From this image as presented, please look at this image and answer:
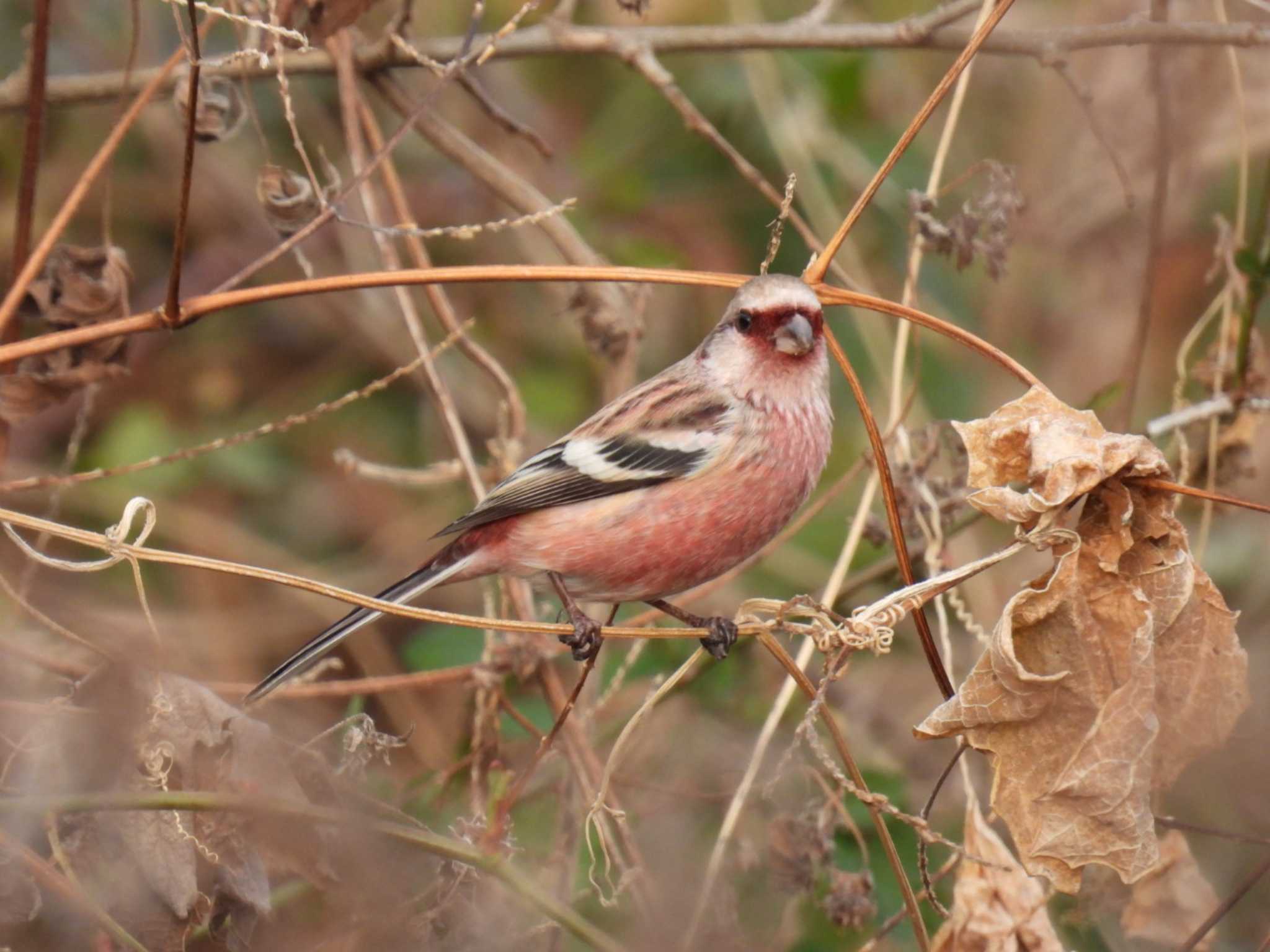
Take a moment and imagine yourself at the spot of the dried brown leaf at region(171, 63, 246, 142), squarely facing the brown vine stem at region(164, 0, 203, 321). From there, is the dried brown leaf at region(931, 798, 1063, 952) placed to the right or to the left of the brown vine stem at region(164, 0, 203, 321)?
left

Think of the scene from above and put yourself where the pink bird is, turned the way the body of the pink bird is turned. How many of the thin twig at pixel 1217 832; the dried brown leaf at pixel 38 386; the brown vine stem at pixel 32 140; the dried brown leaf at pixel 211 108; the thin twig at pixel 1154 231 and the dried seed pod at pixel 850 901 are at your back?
3

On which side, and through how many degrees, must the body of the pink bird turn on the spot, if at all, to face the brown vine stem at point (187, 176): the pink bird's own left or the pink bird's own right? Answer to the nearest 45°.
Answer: approximately 135° to the pink bird's own right

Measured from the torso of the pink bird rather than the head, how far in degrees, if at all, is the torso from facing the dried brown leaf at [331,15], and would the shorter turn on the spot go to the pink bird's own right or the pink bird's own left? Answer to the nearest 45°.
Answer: approximately 180°

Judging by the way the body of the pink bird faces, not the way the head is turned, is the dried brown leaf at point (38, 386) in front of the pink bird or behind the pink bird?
behind

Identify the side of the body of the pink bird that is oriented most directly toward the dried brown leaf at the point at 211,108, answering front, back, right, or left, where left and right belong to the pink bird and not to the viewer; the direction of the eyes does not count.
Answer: back

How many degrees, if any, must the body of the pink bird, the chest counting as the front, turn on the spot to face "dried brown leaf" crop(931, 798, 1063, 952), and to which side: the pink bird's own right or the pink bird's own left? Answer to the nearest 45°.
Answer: approximately 45° to the pink bird's own right

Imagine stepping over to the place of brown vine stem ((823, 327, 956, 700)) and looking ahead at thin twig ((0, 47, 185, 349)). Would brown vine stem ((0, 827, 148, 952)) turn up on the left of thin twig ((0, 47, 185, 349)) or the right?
left

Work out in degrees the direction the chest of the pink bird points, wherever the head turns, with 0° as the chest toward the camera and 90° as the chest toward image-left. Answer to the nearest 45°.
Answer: approximately 270°

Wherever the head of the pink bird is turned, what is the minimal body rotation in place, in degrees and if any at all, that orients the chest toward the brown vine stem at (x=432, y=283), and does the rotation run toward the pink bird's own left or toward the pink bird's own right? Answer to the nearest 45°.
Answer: approximately 135° to the pink bird's own right

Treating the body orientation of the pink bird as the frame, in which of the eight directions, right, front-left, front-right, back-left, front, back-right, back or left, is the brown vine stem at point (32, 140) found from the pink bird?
back

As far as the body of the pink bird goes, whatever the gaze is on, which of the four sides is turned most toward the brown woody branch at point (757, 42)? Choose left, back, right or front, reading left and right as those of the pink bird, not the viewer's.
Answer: left

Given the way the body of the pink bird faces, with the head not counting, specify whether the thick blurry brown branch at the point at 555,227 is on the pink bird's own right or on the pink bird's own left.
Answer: on the pink bird's own left
